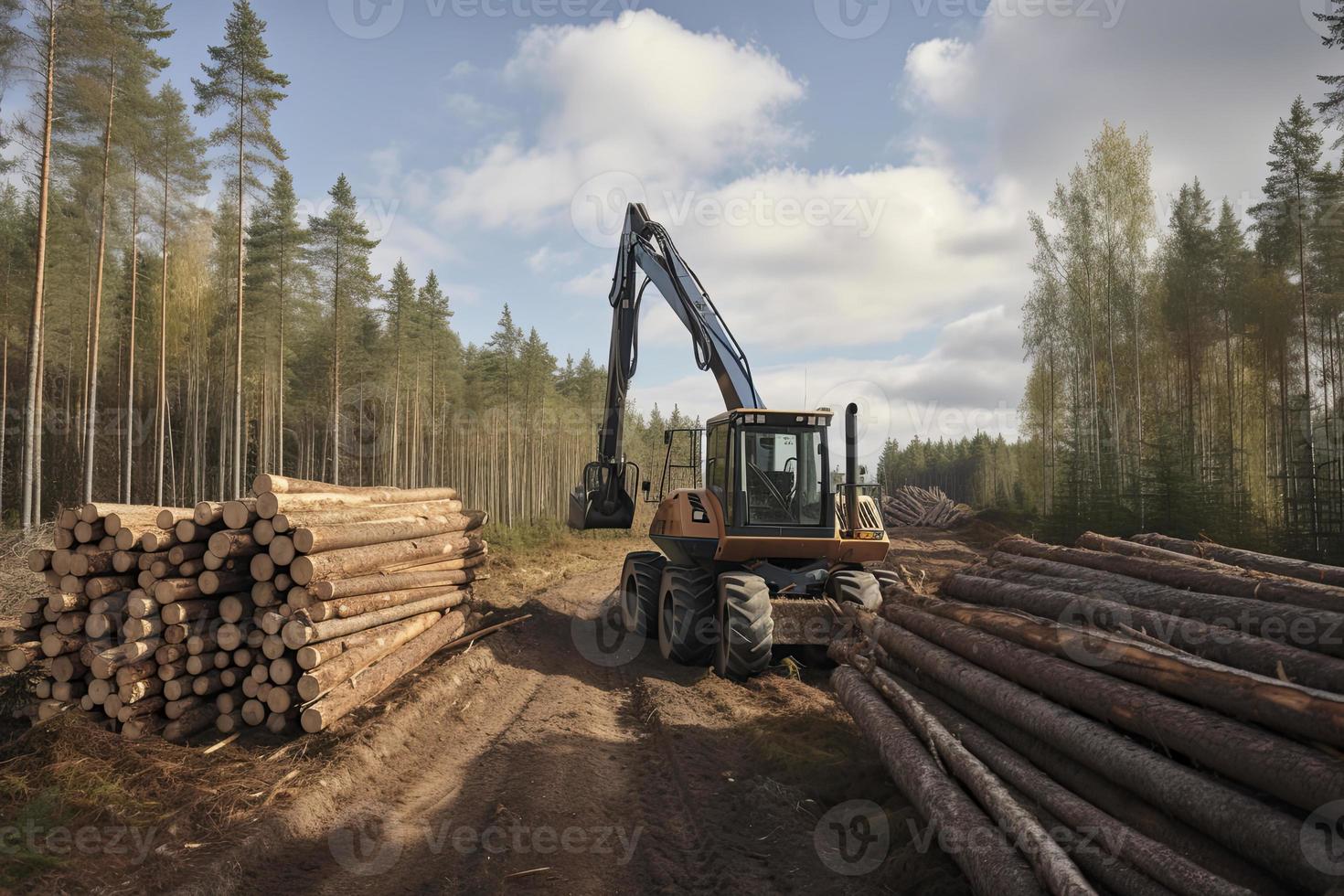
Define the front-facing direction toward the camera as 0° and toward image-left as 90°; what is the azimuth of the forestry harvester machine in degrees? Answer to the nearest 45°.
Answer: approximately 315°

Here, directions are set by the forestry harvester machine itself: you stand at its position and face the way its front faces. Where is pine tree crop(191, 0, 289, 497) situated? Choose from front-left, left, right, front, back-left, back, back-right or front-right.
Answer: back

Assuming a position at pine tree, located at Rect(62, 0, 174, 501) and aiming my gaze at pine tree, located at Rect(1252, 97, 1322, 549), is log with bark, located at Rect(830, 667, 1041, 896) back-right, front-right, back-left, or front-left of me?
front-right

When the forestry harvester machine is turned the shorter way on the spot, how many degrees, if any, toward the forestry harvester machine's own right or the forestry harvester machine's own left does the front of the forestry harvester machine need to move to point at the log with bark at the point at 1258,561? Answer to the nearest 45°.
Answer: approximately 45° to the forestry harvester machine's own left

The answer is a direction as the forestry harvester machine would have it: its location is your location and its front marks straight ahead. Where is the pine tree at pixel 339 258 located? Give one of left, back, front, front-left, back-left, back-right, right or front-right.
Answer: back

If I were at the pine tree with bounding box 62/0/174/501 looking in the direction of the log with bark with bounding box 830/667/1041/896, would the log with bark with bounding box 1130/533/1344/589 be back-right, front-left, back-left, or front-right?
front-left

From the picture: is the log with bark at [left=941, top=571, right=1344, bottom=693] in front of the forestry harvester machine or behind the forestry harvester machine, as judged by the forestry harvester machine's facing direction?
in front

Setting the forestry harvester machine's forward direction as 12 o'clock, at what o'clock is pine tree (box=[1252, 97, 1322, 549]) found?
The pine tree is roughly at 9 o'clock from the forestry harvester machine.

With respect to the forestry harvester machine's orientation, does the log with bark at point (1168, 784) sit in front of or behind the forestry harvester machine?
in front
